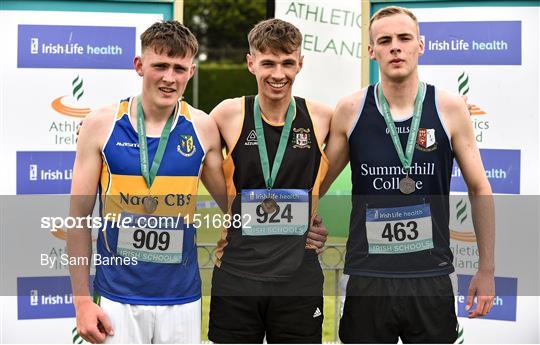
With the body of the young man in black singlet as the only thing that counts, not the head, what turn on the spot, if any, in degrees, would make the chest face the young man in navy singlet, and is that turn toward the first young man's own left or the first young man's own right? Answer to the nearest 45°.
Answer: approximately 90° to the first young man's own left

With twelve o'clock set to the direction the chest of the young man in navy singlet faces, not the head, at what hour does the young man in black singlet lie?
The young man in black singlet is roughly at 3 o'clock from the young man in navy singlet.

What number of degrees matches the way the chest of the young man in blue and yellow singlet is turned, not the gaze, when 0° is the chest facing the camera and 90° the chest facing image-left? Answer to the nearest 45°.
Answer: approximately 0°

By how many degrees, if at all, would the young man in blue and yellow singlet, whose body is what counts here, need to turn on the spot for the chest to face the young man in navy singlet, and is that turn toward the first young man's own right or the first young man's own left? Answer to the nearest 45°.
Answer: approximately 90° to the first young man's own left
